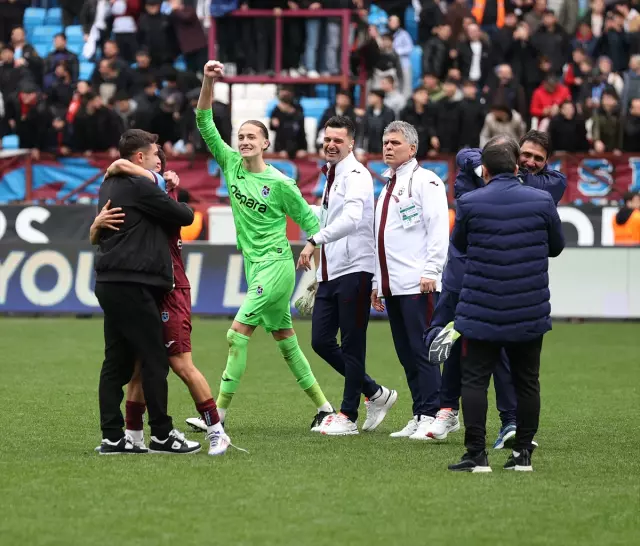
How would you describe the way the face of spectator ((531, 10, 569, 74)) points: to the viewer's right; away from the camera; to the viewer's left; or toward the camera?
toward the camera

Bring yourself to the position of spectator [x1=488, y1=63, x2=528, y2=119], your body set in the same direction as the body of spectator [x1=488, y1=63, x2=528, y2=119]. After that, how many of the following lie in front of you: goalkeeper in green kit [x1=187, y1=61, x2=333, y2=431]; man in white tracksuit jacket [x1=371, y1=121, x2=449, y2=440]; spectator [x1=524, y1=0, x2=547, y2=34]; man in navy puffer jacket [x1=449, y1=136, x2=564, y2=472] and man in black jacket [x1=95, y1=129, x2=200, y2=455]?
4

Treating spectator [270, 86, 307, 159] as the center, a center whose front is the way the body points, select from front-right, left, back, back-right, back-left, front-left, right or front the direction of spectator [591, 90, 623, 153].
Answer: left

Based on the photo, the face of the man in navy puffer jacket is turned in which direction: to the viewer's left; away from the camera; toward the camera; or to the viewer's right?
away from the camera

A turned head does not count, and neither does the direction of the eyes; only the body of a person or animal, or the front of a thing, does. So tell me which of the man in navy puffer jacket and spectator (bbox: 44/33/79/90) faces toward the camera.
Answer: the spectator

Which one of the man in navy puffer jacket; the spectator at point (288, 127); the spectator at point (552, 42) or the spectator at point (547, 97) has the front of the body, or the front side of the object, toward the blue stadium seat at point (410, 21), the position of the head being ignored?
the man in navy puffer jacket

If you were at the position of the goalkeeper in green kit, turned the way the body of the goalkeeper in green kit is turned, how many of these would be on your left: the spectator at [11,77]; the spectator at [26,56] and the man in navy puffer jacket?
1

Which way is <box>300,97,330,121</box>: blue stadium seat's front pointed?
toward the camera

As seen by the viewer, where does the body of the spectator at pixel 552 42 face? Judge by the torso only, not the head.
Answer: toward the camera

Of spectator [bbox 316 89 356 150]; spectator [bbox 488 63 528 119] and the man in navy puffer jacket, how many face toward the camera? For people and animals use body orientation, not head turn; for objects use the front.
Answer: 2

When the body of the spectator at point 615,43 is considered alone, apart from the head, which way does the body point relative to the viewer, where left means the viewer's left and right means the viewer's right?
facing the viewer

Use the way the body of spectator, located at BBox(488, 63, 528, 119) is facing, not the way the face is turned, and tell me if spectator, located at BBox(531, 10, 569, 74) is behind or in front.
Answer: behind

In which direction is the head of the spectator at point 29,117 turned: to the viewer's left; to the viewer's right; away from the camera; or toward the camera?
toward the camera

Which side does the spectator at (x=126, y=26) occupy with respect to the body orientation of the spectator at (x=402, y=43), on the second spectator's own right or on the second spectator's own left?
on the second spectator's own right

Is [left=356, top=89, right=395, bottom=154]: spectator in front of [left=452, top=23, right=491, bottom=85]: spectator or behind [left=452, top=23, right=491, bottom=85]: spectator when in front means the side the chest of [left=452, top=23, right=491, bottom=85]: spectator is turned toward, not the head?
in front

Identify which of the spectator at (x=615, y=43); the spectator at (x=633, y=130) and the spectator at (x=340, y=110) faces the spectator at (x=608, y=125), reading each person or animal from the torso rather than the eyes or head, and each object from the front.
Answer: the spectator at (x=615, y=43)

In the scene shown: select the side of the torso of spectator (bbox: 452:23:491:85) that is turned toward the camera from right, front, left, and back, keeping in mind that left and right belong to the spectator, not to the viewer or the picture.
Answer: front
